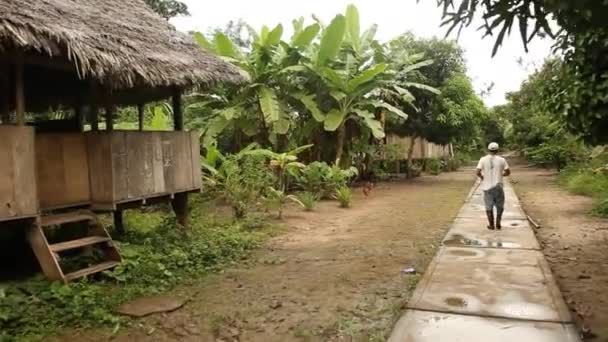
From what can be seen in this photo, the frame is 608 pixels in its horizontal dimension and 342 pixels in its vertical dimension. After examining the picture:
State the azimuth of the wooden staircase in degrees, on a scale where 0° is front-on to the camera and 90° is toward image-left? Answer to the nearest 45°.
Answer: approximately 315°

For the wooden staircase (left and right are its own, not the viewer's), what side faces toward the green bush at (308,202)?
left

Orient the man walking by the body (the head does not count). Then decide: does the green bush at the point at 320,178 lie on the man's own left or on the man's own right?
on the man's own left

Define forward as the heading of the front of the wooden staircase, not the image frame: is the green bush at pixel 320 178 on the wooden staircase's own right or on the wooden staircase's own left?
on the wooden staircase's own left

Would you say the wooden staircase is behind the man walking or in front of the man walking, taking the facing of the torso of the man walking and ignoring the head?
behind

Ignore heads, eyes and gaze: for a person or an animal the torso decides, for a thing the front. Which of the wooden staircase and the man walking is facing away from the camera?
the man walking

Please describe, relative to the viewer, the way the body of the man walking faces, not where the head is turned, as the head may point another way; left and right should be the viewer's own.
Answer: facing away from the viewer

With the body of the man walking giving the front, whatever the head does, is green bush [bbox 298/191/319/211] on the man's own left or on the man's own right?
on the man's own left

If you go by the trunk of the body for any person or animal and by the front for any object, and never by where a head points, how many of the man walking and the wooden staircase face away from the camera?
1

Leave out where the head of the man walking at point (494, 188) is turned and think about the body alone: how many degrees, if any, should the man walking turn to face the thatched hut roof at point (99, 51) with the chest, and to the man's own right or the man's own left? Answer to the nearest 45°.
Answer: approximately 135° to the man's own left
